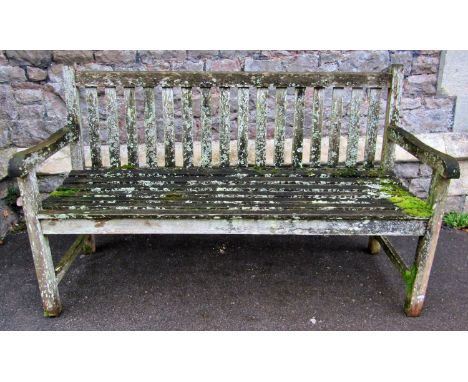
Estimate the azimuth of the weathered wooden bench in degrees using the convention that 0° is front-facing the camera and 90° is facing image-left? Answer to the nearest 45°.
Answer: approximately 0°
